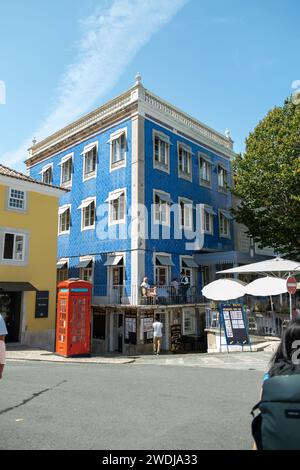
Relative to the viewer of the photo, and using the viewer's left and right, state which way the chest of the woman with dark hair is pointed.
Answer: facing away from the viewer

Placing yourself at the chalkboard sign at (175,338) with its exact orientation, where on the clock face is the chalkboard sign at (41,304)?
the chalkboard sign at (41,304) is roughly at 2 o'clock from the chalkboard sign at (175,338).

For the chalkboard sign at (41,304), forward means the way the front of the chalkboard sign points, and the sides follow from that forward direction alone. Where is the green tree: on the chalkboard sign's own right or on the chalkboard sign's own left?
on the chalkboard sign's own left

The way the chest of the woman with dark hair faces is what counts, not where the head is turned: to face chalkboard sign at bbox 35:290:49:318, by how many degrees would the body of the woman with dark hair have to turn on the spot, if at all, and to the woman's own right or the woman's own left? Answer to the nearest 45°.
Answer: approximately 45° to the woman's own left

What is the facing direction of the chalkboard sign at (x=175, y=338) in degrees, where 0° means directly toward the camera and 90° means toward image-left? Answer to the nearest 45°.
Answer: approximately 0°

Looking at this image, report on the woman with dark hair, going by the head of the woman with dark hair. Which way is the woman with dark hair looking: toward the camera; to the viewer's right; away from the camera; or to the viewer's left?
away from the camera

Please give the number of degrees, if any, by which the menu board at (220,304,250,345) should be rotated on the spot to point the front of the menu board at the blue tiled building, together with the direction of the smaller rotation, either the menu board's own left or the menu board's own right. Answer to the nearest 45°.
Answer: approximately 135° to the menu board's own right

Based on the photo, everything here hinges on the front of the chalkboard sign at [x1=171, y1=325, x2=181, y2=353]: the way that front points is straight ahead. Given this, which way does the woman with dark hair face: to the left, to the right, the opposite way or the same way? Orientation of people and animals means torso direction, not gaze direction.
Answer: the opposite way
